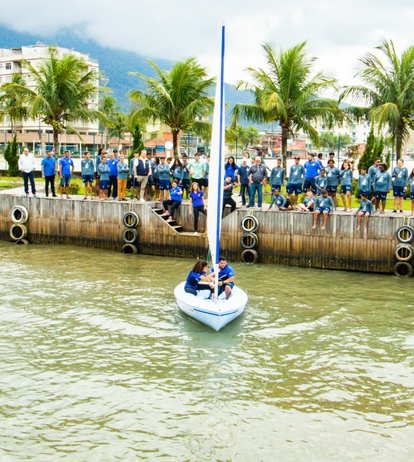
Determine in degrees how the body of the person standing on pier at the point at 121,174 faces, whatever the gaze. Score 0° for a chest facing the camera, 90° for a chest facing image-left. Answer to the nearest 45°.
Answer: approximately 0°

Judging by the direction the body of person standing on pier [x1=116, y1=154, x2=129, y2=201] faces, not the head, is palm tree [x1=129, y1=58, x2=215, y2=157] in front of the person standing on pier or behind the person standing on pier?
behind

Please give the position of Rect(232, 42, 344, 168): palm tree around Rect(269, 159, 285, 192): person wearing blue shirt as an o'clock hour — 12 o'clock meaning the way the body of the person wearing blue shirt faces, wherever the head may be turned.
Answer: The palm tree is roughly at 6 o'clock from the person wearing blue shirt.

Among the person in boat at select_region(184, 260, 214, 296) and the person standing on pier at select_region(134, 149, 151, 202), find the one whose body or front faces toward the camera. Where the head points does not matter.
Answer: the person standing on pier

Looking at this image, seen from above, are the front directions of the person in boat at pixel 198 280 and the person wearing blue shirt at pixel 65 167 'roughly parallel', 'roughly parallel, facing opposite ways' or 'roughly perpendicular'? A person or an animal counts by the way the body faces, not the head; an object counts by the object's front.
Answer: roughly perpendicular

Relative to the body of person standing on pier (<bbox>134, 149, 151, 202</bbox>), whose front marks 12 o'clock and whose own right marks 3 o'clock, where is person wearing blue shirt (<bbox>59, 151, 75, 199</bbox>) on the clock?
The person wearing blue shirt is roughly at 4 o'clock from the person standing on pier.

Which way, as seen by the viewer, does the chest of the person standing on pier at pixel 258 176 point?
toward the camera

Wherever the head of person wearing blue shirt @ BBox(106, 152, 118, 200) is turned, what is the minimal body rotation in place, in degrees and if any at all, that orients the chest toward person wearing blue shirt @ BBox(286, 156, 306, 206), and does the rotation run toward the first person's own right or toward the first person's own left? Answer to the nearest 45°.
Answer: approximately 45° to the first person's own left

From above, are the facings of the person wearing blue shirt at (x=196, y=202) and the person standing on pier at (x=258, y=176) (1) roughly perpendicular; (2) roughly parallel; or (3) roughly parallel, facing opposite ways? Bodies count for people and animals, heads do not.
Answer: roughly parallel

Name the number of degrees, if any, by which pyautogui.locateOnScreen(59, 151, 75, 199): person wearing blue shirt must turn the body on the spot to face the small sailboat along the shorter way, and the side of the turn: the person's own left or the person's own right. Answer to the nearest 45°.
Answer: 0° — they already face it

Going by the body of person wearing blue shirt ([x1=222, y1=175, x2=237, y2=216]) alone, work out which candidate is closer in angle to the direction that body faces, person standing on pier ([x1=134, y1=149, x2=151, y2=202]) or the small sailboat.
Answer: the small sailboat

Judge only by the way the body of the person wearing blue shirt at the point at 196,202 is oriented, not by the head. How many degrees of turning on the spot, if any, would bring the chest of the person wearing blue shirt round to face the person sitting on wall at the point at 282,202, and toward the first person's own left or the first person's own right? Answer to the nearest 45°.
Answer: approximately 90° to the first person's own left
